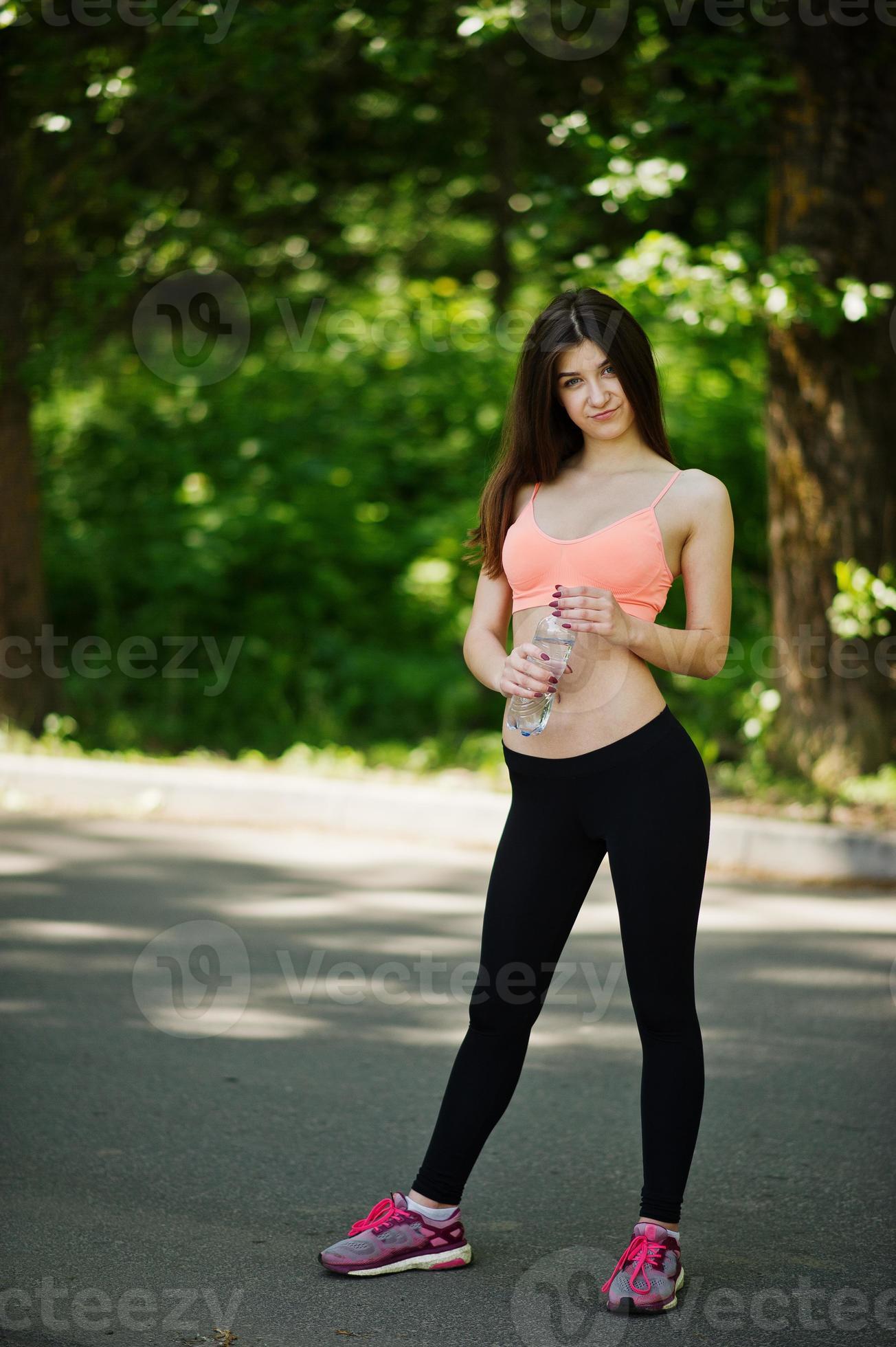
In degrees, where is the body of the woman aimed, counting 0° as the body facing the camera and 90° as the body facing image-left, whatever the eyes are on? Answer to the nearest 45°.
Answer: approximately 45°

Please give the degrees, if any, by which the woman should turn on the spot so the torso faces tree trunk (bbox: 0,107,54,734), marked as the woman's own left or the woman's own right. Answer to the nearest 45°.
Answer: approximately 90° to the woman's own right
